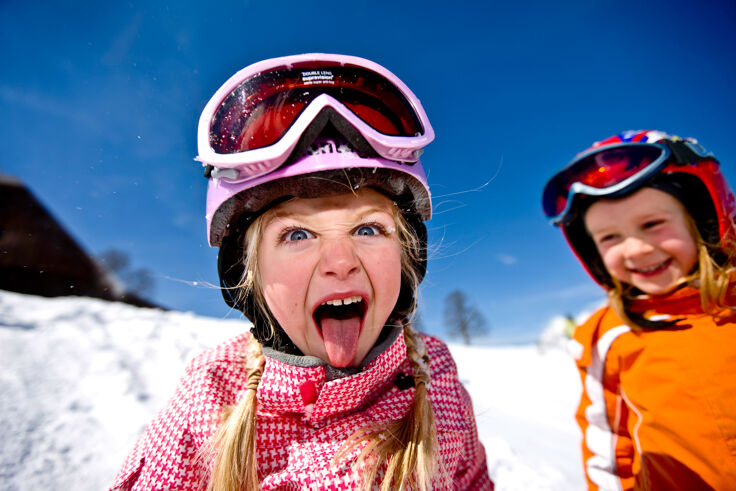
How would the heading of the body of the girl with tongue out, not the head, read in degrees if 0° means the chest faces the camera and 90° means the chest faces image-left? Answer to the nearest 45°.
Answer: approximately 0°
